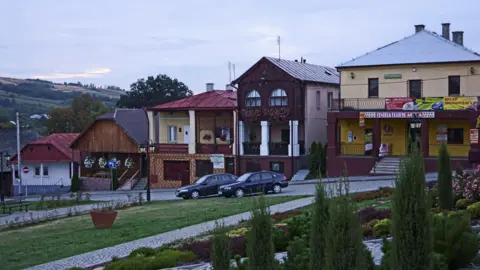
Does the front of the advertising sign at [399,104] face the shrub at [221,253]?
yes

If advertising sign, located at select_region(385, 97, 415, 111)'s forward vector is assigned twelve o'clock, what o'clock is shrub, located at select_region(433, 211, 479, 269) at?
The shrub is roughly at 12 o'clock from the advertising sign.

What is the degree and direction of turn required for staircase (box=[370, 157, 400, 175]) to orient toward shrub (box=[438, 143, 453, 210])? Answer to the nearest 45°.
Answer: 0° — it already faces it

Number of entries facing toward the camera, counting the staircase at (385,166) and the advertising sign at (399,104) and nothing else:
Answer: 2

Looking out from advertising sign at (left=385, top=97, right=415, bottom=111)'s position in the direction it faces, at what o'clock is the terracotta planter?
The terracotta planter is roughly at 1 o'clock from the advertising sign.

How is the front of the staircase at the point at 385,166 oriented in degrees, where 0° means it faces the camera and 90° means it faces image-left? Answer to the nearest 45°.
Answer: approximately 0°
